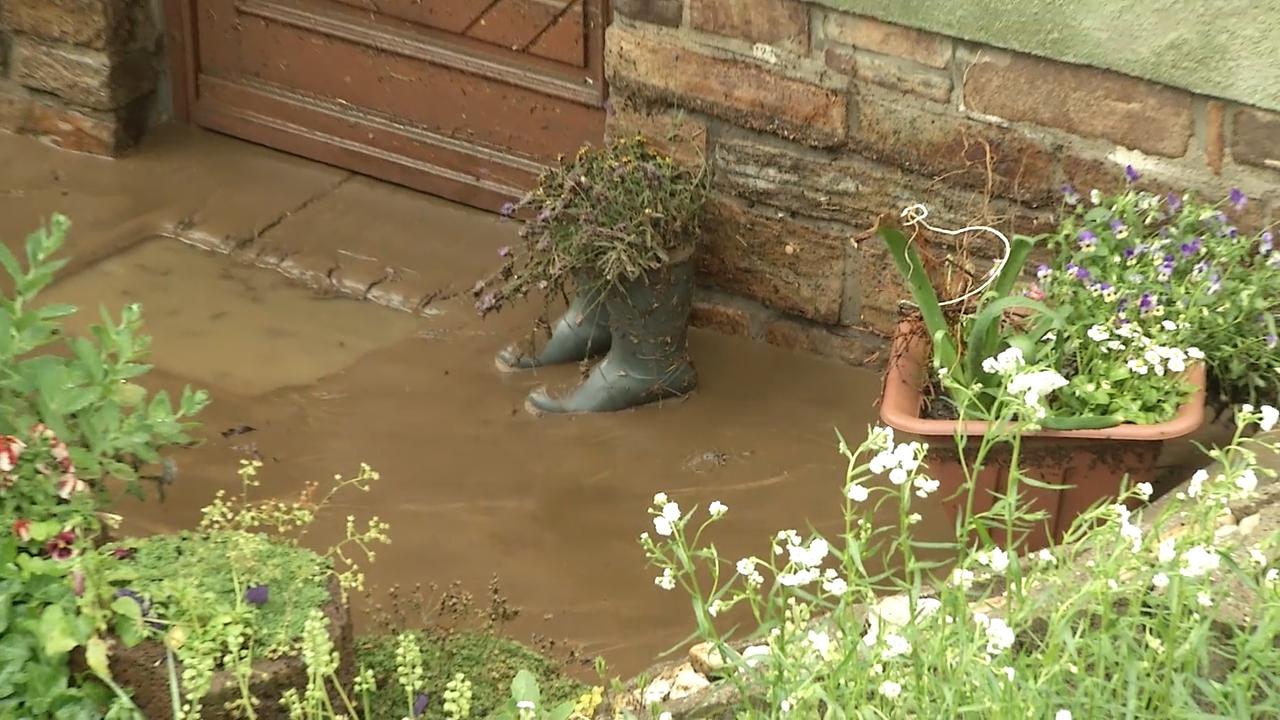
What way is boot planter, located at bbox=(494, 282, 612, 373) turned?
to the viewer's left

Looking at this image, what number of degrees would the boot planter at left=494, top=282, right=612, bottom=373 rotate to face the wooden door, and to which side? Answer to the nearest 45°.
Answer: approximately 45° to its right

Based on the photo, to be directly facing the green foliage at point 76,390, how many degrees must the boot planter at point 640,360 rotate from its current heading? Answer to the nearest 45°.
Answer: approximately 45° to its left

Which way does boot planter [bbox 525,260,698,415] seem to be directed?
to the viewer's left

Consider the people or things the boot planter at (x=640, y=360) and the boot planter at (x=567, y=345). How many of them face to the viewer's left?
2

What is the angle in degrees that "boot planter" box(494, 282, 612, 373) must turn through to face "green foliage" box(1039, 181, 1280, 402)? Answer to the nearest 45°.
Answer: approximately 135° to its left
